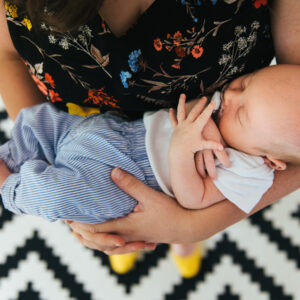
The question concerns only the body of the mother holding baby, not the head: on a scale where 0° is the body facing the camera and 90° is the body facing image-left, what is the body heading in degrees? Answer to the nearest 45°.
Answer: approximately 0°
